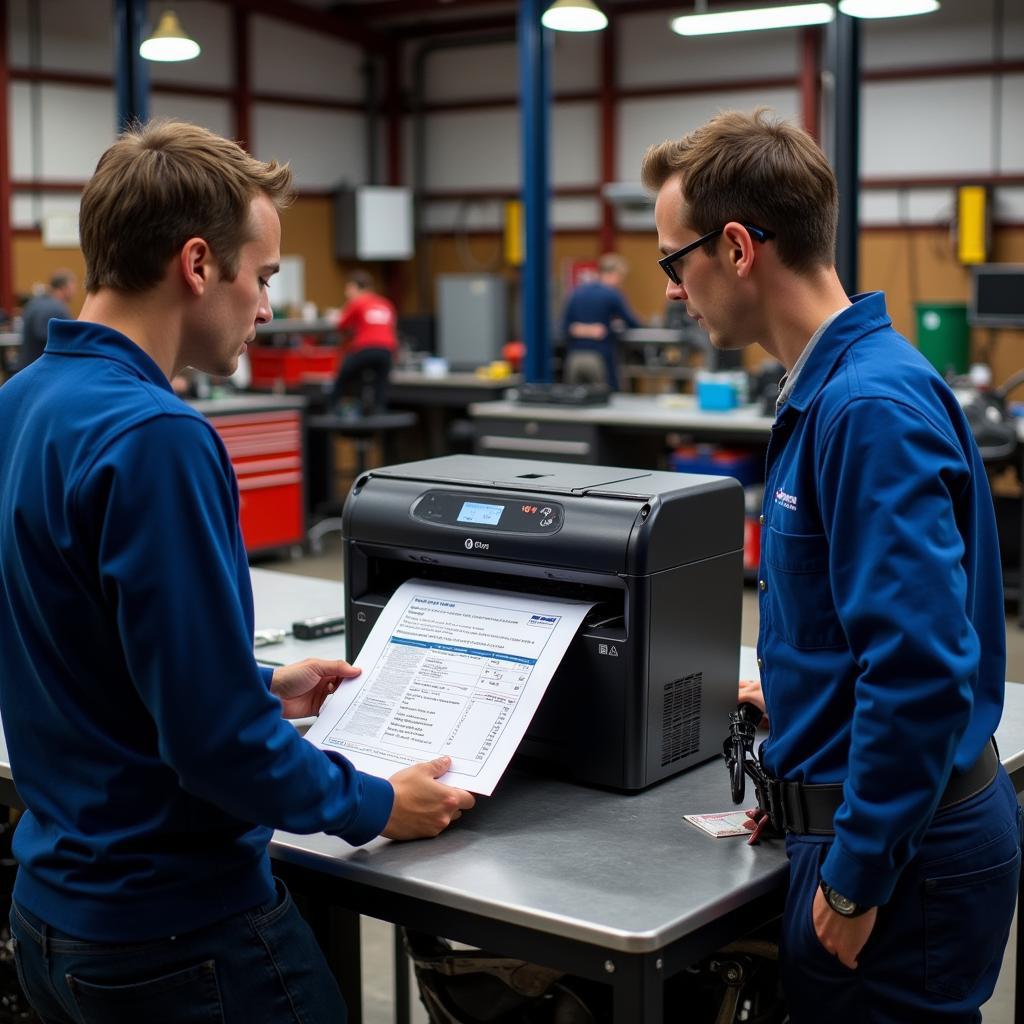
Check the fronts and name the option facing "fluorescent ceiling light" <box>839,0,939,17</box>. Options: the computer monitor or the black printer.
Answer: the computer monitor

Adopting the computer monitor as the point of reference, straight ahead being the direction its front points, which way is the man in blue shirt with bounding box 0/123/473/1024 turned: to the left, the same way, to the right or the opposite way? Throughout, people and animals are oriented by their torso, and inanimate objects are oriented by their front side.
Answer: the opposite way

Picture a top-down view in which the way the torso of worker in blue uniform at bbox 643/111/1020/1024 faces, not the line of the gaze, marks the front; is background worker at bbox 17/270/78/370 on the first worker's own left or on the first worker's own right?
on the first worker's own right

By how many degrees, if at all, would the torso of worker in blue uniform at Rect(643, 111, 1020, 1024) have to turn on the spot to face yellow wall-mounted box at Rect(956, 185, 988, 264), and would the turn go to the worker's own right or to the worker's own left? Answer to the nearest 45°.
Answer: approximately 90° to the worker's own right

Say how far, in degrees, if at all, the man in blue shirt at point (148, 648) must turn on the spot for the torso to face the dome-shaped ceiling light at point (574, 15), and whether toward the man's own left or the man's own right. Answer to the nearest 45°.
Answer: approximately 45° to the man's own left

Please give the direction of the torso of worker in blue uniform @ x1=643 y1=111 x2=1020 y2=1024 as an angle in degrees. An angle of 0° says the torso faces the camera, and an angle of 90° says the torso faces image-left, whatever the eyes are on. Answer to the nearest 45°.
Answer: approximately 90°

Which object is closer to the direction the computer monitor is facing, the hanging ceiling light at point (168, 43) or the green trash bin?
the hanging ceiling light

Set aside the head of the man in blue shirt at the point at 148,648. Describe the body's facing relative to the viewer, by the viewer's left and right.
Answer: facing away from the viewer and to the right of the viewer

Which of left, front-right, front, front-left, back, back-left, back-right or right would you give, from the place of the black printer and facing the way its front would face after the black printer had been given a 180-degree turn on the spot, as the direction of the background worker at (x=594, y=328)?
front-left

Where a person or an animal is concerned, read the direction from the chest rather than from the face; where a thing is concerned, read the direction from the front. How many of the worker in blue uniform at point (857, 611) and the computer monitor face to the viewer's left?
1

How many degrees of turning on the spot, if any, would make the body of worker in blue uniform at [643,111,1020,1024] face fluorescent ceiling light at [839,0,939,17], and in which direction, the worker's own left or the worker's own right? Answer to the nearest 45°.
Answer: approximately 90° to the worker's own right

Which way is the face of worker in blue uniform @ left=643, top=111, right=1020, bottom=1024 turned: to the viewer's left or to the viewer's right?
to the viewer's left
